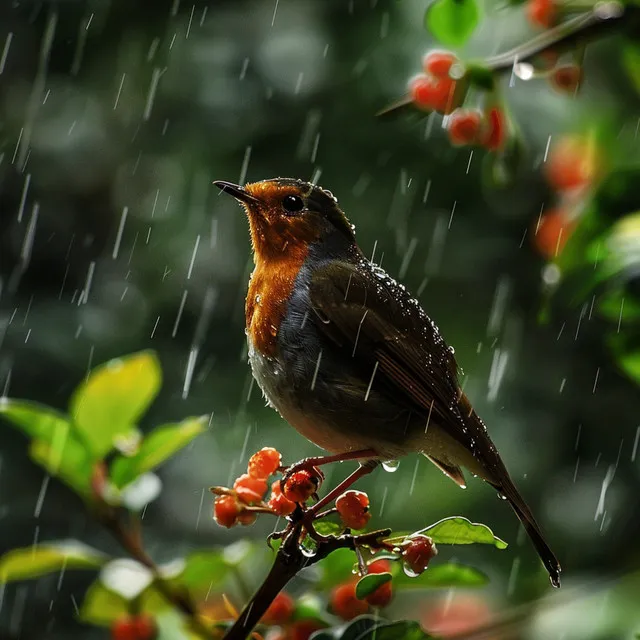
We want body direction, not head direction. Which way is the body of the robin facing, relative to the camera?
to the viewer's left

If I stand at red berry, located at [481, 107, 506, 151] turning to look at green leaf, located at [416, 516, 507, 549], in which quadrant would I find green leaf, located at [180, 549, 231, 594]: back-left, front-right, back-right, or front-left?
front-right

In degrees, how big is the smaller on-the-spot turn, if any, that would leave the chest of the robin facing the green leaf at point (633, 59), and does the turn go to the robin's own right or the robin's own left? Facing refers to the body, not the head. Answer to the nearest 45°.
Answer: approximately 135° to the robin's own right
